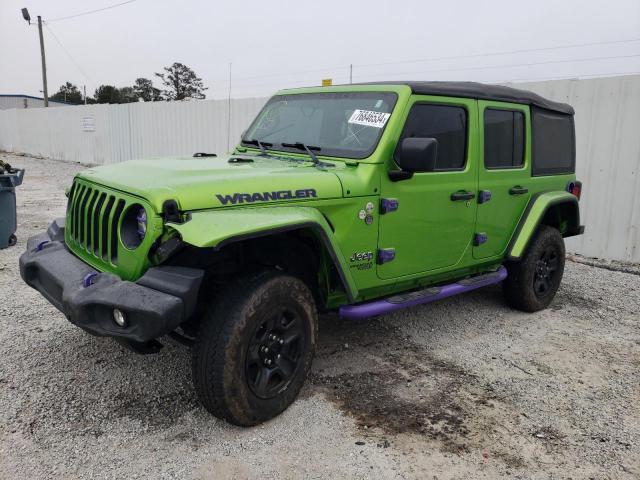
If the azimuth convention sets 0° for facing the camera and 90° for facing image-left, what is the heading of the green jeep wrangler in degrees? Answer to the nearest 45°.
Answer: approximately 45°

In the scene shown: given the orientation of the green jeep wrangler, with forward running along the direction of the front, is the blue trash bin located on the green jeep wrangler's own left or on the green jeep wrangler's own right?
on the green jeep wrangler's own right
